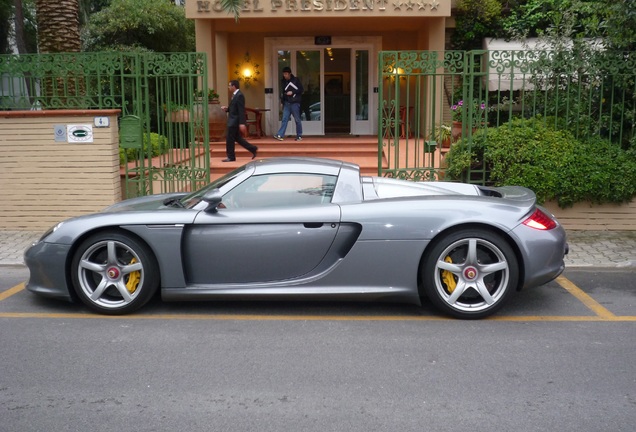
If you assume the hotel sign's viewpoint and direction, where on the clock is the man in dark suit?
The man in dark suit is roughly at 1 o'clock from the hotel sign.

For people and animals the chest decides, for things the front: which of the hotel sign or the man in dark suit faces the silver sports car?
the hotel sign

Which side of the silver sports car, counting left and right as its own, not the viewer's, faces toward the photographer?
left

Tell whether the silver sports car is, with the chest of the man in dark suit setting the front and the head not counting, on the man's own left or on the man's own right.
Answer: on the man's own left

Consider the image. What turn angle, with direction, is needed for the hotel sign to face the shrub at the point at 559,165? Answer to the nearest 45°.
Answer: approximately 45° to its left

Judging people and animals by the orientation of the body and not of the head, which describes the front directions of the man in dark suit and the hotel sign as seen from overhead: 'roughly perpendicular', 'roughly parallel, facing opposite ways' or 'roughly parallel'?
roughly perpendicular

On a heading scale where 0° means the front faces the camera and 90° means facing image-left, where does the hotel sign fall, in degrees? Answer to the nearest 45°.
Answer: approximately 0°
